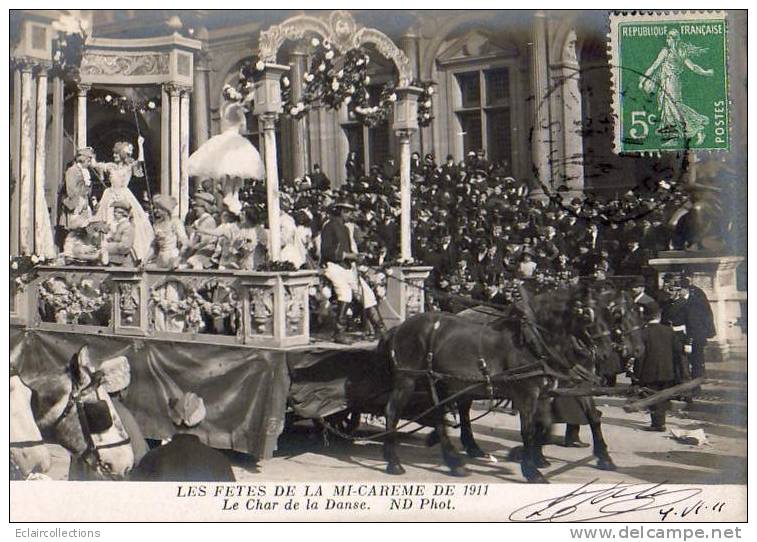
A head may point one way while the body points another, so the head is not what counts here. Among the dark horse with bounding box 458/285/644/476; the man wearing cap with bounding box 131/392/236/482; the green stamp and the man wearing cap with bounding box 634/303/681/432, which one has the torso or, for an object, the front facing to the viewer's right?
the dark horse

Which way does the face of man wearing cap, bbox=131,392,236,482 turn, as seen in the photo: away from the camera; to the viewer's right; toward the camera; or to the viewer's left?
away from the camera

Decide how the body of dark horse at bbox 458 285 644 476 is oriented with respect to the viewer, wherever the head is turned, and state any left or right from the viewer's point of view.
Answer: facing to the right of the viewer

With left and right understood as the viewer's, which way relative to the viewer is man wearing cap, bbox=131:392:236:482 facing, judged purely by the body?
facing away from the viewer

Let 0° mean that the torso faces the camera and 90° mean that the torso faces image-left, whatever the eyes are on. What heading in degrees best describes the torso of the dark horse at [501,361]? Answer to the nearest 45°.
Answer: approximately 270°

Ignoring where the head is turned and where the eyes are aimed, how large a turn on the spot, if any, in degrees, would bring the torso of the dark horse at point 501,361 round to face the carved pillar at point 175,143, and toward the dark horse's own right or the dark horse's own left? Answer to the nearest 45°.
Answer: approximately 135° to the dark horse's own left

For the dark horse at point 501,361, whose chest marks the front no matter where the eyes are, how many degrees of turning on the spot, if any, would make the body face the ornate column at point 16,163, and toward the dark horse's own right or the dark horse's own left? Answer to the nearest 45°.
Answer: approximately 180°
